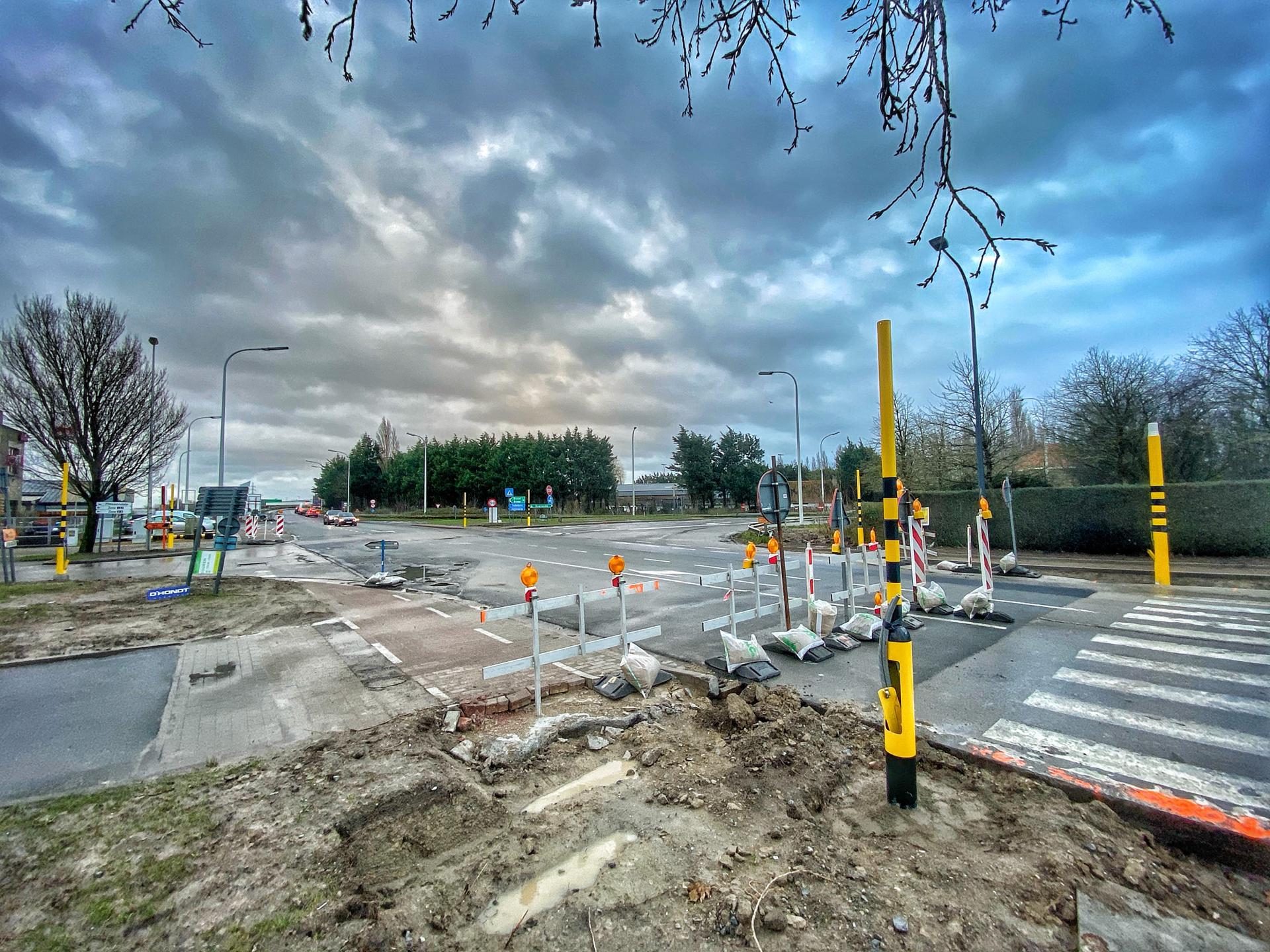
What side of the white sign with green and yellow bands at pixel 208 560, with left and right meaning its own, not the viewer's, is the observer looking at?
front

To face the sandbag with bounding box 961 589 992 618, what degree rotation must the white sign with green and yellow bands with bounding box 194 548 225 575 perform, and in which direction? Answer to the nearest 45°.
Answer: approximately 45° to its left

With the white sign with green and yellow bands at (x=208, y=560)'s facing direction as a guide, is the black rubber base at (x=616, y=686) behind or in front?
in front

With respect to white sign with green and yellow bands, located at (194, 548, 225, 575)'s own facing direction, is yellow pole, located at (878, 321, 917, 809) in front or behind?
in front

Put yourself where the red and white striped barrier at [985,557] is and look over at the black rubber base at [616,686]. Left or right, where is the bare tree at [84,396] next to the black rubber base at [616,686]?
right

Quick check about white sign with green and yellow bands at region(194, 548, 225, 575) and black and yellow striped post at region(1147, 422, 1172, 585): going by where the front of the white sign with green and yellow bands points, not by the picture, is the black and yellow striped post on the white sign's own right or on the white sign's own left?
on the white sign's own left

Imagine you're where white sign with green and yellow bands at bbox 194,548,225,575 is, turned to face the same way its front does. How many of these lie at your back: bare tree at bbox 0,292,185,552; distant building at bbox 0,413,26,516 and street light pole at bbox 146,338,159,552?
3

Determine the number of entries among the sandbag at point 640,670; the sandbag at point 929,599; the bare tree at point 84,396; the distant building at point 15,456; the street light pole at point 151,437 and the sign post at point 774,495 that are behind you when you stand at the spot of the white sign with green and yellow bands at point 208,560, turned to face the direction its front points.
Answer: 3

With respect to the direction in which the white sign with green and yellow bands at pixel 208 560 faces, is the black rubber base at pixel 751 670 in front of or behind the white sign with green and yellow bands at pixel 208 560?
in front

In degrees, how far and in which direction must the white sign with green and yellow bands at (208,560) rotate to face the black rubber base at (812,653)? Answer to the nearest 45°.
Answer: approximately 45° to its left

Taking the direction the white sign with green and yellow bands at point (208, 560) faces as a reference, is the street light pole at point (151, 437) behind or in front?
behind

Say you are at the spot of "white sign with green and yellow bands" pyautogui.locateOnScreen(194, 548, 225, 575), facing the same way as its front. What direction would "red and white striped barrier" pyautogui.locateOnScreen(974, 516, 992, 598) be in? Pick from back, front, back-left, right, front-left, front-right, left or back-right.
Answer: front-left

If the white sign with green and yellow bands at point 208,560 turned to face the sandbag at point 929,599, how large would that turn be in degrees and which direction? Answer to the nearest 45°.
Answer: approximately 45° to its left
